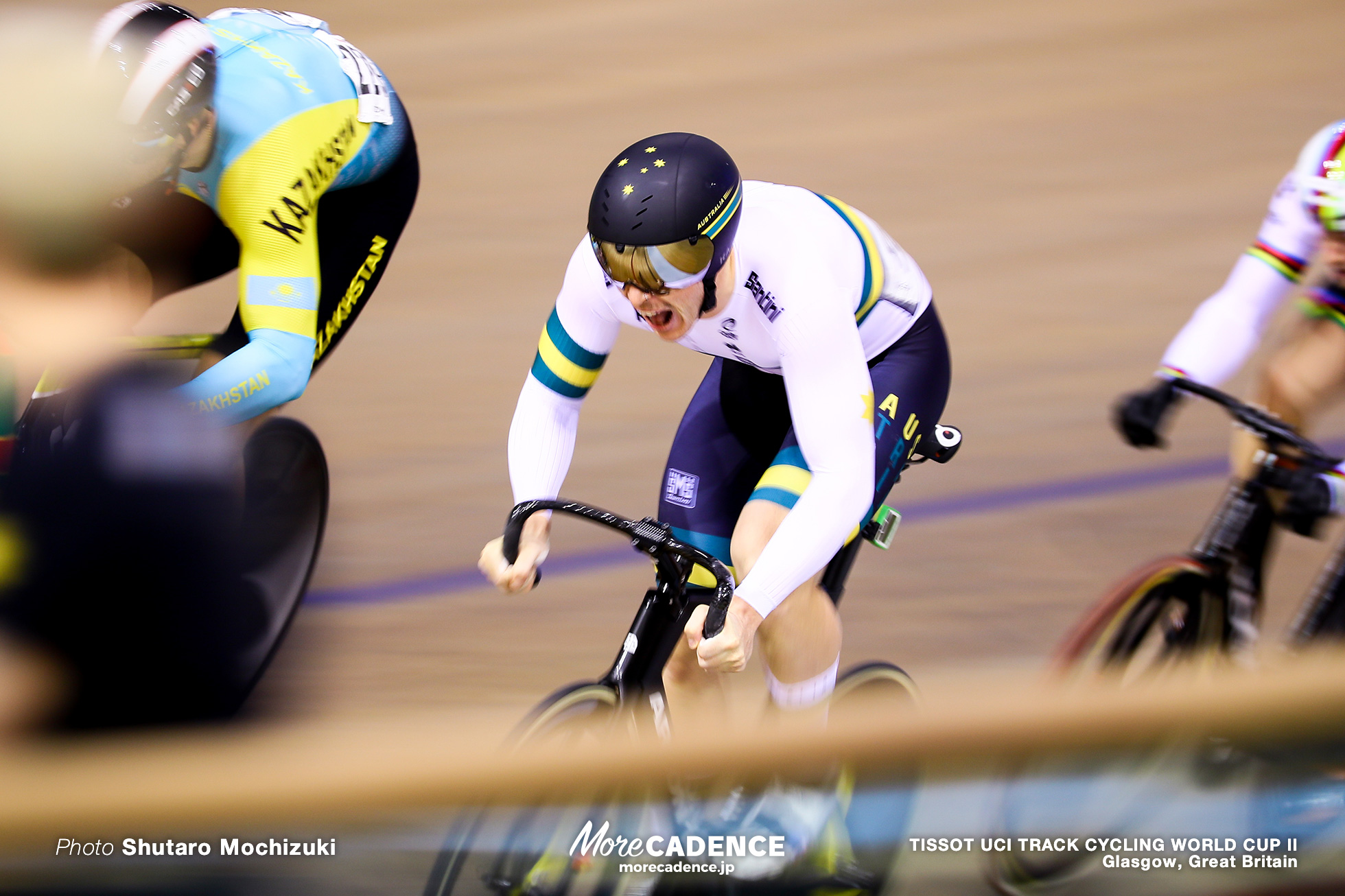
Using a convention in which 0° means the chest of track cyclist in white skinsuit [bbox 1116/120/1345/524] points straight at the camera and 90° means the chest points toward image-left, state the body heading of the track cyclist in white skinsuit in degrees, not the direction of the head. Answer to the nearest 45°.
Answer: approximately 45°

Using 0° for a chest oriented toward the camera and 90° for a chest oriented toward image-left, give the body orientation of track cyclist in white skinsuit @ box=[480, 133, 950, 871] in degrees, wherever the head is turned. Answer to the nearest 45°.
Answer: approximately 45°

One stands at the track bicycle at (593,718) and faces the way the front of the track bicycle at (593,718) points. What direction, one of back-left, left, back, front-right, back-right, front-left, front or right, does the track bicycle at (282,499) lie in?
right

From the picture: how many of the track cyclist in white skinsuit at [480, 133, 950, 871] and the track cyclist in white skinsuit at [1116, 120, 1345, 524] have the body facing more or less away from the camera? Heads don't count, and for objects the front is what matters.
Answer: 0

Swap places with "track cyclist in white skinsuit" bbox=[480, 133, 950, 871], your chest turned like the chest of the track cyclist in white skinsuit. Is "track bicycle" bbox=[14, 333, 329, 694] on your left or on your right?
on your right

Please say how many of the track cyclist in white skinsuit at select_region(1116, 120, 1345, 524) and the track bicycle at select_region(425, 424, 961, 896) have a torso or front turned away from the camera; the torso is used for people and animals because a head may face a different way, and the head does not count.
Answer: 0

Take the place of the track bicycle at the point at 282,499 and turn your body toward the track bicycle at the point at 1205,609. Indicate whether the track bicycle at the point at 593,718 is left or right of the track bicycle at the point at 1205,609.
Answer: right

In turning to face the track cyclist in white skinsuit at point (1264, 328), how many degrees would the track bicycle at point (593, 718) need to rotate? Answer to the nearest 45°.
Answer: approximately 180°

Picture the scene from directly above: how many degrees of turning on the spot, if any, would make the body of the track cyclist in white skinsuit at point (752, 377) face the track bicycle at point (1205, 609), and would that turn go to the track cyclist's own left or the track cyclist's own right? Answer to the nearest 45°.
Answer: approximately 135° to the track cyclist's own left

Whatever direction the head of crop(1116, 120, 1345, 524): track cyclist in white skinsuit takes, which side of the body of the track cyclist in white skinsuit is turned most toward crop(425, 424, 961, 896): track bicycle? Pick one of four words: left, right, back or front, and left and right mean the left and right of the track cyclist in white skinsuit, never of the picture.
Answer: front

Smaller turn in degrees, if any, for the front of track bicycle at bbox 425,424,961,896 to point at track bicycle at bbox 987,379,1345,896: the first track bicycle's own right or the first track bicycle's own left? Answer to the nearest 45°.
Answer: approximately 180°

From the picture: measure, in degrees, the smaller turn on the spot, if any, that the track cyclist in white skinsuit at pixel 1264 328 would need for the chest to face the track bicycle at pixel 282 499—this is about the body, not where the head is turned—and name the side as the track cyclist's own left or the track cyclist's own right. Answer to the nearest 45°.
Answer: approximately 45° to the track cyclist's own right

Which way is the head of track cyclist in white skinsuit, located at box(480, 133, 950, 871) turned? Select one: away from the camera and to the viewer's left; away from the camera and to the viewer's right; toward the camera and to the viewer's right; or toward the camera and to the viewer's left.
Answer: toward the camera and to the viewer's left
